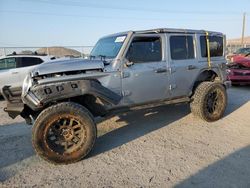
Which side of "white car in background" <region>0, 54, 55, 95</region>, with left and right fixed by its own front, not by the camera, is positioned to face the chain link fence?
right

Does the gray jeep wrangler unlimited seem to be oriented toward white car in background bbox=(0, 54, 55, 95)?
no

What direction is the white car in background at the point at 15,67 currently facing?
to the viewer's left

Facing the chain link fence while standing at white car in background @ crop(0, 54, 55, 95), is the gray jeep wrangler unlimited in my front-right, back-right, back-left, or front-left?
back-right

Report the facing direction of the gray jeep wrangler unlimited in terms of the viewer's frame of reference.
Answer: facing the viewer and to the left of the viewer

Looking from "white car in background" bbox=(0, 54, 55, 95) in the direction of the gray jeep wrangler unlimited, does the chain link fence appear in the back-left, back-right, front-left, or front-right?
back-left

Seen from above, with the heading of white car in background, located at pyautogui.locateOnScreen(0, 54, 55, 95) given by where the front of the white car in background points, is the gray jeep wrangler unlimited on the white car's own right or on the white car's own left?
on the white car's own left

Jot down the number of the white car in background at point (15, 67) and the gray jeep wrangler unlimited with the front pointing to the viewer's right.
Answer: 0

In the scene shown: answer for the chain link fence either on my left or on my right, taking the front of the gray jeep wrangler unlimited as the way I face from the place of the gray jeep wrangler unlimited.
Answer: on my right
